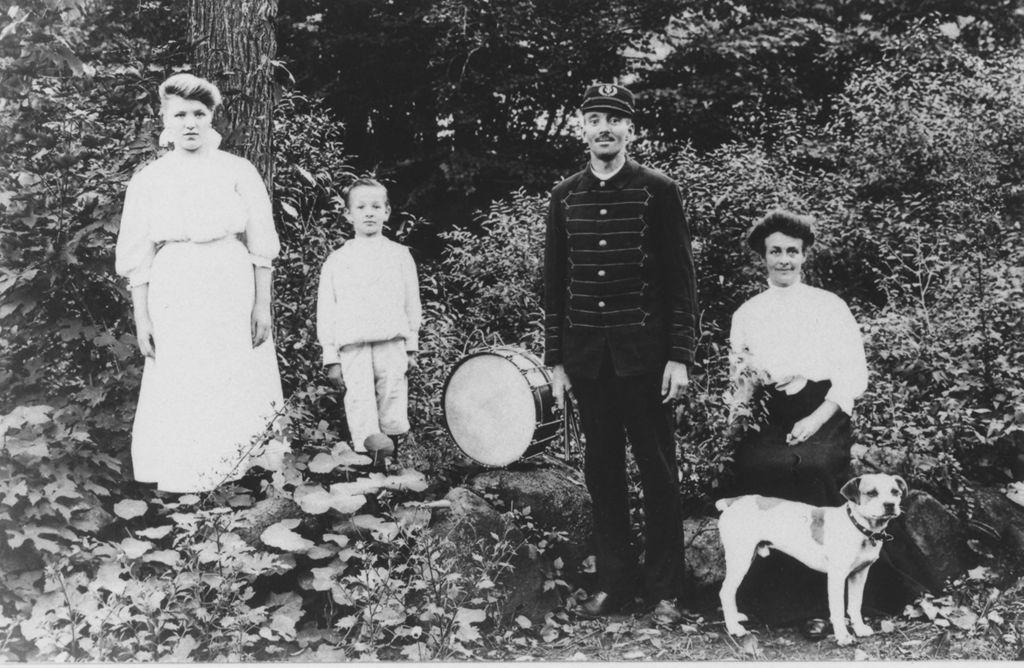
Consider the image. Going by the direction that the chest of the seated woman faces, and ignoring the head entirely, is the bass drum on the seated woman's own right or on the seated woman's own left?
on the seated woman's own right

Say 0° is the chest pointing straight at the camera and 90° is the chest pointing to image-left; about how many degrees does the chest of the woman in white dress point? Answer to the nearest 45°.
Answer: approximately 0°

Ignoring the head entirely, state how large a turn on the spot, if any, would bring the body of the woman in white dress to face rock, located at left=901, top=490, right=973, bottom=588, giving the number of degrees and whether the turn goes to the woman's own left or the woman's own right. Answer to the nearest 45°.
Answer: approximately 90° to the woman's own left

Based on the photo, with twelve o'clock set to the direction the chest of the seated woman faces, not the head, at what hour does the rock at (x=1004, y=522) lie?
The rock is roughly at 8 o'clock from the seated woman.

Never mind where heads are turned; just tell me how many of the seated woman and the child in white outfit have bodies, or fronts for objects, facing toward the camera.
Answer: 2

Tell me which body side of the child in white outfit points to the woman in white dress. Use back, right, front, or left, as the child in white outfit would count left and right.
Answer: right

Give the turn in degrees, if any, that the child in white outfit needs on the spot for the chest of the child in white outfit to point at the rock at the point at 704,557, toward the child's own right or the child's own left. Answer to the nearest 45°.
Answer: approximately 90° to the child's own left

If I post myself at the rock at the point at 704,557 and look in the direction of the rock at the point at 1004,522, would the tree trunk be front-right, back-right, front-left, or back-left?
back-left

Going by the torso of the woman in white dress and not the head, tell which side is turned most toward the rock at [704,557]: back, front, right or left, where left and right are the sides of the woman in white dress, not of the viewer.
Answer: left

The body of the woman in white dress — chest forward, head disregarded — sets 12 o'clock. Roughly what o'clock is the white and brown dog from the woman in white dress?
The white and brown dog is roughly at 10 o'clock from the woman in white dress.

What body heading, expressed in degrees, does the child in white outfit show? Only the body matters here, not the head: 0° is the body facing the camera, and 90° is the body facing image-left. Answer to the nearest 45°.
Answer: approximately 0°
